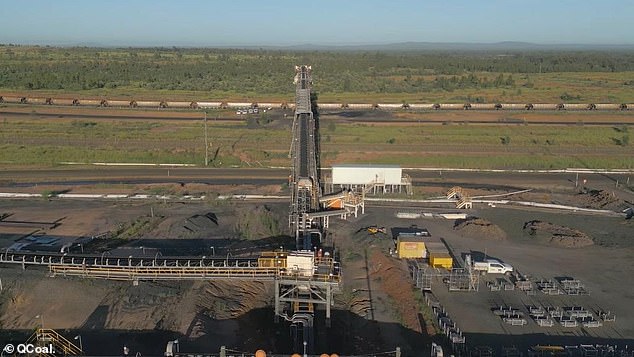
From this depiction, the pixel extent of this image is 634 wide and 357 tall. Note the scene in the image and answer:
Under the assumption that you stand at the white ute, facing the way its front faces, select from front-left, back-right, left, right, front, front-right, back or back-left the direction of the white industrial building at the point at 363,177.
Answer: back-left

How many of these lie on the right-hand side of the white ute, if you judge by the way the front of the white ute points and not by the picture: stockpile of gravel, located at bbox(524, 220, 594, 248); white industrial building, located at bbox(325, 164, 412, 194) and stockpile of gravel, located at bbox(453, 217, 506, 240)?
0

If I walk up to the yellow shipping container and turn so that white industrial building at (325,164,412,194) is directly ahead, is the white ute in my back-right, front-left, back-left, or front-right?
back-right

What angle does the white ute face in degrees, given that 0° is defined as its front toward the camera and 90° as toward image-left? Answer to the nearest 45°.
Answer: approximately 270°

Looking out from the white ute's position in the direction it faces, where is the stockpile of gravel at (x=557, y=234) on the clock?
The stockpile of gravel is roughly at 10 o'clock from the white ute.

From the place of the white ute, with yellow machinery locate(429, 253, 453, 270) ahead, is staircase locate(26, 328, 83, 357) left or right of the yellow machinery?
left

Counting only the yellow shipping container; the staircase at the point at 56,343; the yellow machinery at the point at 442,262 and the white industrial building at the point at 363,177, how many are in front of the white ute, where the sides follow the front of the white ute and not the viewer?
0

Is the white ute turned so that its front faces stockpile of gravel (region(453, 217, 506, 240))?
no

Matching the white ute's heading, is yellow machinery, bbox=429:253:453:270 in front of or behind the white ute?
behind

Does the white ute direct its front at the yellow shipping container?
no

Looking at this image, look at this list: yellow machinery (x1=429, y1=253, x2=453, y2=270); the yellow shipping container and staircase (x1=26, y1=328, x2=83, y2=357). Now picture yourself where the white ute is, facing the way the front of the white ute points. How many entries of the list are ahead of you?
0

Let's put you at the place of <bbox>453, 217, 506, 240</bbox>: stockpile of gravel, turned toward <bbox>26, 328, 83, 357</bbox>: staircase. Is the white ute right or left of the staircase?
left

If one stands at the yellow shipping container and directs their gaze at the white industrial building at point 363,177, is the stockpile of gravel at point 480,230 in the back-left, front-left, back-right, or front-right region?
front-right

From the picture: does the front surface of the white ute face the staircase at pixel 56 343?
no

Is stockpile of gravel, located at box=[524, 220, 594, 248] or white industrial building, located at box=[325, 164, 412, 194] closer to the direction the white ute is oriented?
the stockpile of gravel
